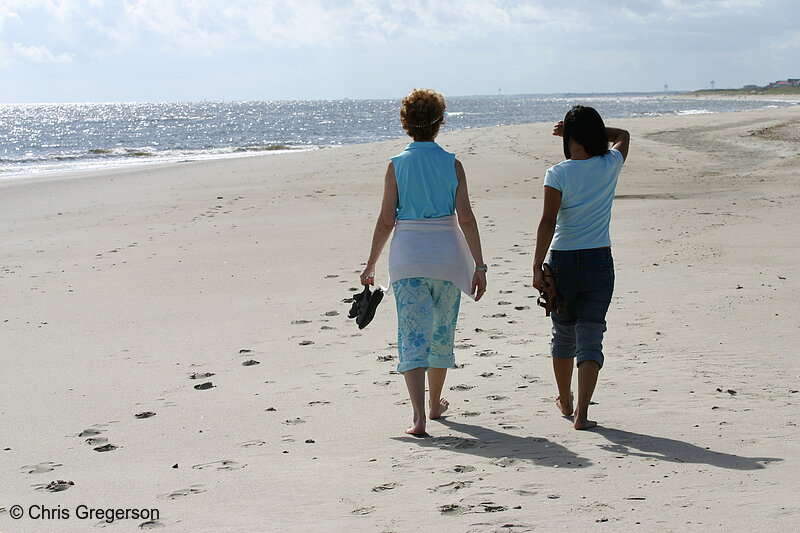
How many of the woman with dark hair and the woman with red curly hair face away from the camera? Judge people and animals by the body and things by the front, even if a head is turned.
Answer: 2

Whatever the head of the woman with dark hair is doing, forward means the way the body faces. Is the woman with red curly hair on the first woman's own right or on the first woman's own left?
on the first woman's own left

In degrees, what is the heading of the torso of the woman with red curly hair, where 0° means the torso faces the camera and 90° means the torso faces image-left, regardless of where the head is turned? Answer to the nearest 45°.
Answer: approximately 180°

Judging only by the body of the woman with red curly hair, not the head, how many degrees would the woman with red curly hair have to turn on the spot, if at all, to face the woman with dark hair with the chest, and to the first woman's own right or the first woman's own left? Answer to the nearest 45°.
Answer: approximately 90° to the first woman's own right

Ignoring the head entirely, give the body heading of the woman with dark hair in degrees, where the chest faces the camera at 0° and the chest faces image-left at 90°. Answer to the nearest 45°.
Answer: approximately 180°
